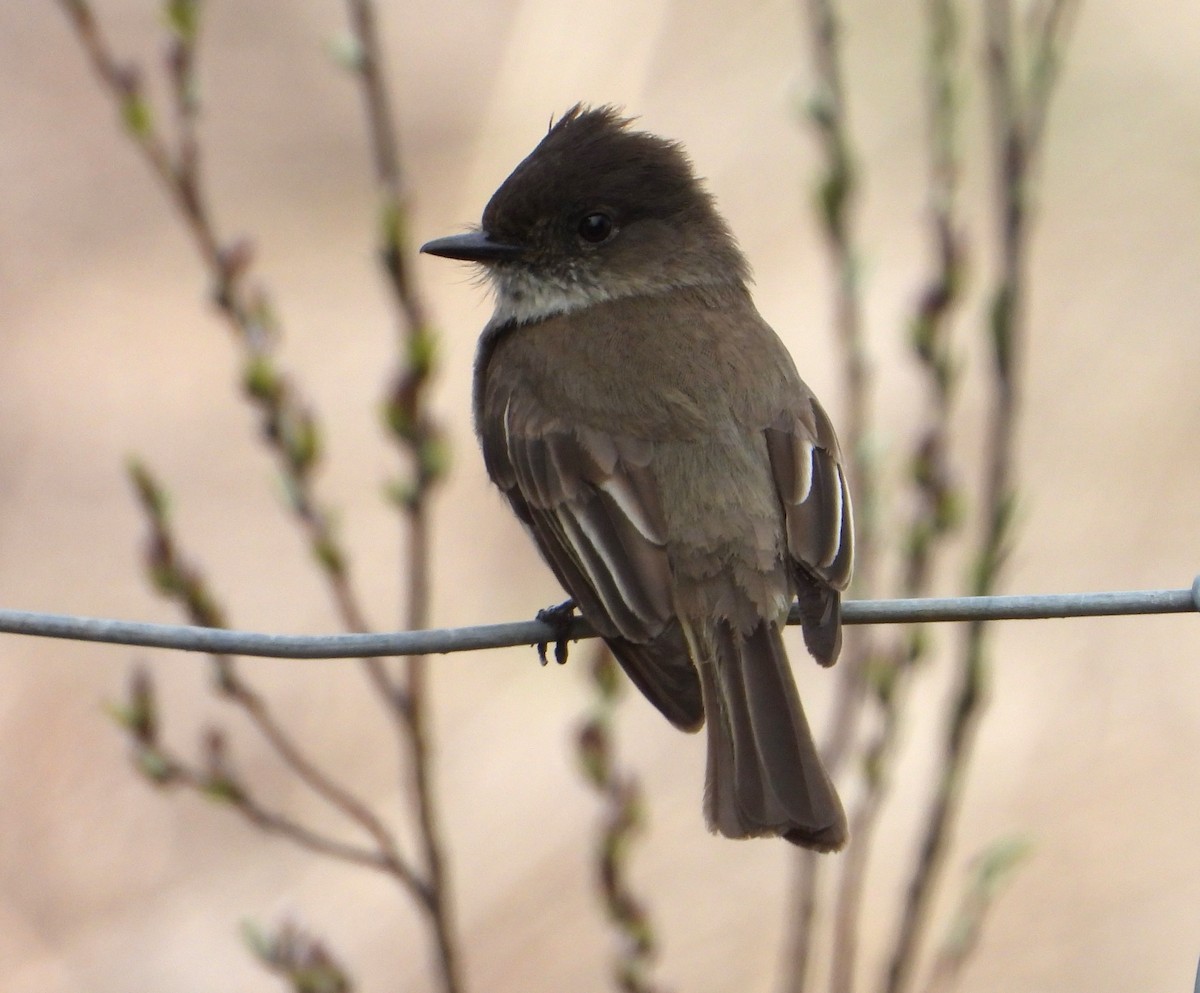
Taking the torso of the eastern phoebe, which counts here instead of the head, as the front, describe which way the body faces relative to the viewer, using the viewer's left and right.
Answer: facing away from the viewer and to the left of the viewer
